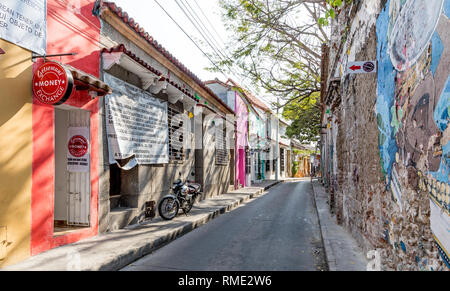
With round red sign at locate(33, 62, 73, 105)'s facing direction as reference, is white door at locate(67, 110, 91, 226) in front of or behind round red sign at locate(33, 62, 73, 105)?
behind

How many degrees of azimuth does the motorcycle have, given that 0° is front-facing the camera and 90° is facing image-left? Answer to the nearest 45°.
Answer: approximately 45°

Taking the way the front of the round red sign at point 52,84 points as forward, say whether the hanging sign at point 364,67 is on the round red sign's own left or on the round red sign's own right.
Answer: on the round red sign's own left

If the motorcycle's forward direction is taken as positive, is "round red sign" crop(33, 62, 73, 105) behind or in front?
in front

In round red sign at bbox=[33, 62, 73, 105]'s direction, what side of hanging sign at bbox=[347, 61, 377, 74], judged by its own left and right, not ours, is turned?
right
